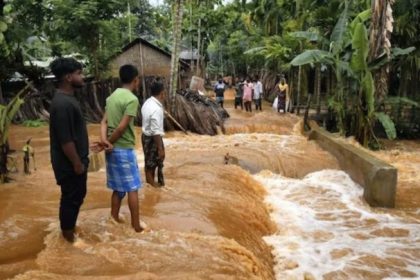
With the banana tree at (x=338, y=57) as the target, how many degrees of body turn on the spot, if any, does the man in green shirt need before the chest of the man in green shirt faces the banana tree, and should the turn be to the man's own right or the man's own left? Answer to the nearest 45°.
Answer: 0° — they already face it

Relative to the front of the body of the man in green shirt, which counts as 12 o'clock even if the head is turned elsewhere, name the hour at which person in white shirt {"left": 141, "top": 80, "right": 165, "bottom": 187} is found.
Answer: The person in white shirt is roughly at 11 o'clock from the man in green shirt.

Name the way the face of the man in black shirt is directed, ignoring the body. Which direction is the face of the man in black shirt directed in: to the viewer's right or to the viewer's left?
to the viewer's right

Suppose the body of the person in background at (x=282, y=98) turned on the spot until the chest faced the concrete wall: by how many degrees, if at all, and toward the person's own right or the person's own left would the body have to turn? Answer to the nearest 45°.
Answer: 0° — they already face it

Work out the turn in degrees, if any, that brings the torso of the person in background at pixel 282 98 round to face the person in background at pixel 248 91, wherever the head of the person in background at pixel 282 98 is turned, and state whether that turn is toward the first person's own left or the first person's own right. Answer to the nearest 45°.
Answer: approximately 135° to the first person's own right

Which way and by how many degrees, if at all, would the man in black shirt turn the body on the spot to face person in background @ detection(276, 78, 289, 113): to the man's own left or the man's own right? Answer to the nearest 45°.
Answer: approximately 45° to the man's own left

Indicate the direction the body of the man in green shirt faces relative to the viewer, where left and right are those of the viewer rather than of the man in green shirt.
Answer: facing away from the viewer and to the right of the viewer

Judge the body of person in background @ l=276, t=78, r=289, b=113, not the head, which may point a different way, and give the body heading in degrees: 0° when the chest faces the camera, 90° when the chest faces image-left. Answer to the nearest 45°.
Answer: approximately 0°

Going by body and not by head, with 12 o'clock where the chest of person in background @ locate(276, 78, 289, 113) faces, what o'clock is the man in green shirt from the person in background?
The man in green shirt is roughly at 12 o'clock from the person in background.

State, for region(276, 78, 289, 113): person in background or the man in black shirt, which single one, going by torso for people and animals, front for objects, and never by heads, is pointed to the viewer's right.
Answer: the man in black shirt

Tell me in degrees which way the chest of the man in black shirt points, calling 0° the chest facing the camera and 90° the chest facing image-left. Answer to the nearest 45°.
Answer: approximately 270°

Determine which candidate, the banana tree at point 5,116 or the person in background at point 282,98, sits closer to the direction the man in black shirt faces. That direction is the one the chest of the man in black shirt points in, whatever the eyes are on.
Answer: the person in background

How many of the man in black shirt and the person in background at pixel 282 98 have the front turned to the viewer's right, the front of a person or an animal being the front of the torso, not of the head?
1
